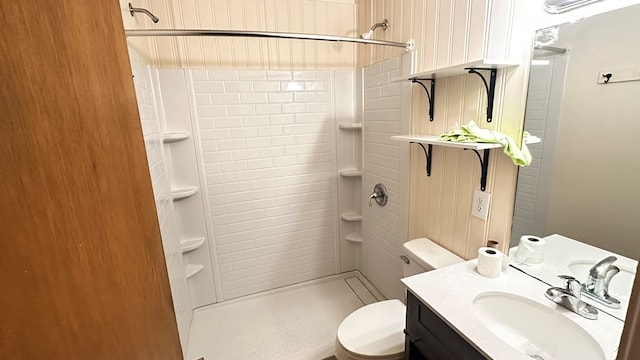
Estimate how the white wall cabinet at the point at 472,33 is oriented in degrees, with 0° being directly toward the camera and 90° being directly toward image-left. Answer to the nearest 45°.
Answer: approximately 45°

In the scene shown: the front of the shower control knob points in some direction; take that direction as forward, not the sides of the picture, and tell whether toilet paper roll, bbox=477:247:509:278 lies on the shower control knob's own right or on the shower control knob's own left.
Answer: on the shower control knob's own left

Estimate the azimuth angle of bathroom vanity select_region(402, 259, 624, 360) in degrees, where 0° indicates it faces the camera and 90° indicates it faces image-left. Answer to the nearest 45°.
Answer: approximately 45°

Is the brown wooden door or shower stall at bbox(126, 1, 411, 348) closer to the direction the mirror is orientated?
the brown wooden door

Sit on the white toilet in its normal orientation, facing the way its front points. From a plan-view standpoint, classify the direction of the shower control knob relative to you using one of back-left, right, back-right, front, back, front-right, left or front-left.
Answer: back-right

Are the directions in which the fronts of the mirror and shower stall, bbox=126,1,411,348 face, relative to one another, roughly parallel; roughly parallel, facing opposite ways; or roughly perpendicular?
roughly perpendicular

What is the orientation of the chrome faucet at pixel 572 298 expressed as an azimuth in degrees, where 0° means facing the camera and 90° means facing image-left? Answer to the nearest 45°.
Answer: approximately 45°
